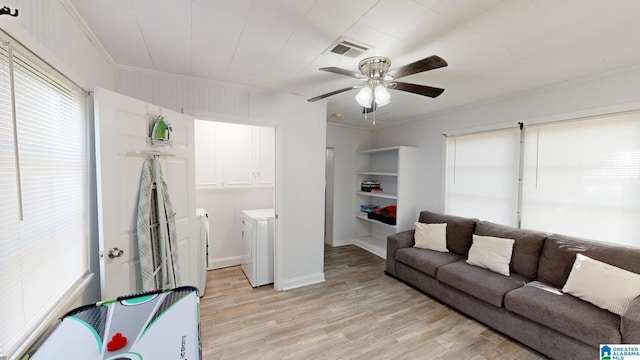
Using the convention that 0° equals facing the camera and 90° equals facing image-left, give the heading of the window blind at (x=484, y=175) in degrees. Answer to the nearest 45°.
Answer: approximately 45°

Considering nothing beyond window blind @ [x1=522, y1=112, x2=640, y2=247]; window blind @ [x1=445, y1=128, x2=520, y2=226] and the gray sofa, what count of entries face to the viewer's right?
0

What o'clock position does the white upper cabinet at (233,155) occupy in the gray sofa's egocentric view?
The white upper cabinet is roughly at 1 o'clock from the gray sofa.

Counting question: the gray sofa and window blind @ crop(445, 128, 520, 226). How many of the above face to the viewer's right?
0

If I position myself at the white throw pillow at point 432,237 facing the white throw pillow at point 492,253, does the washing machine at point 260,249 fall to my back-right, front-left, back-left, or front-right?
back-right

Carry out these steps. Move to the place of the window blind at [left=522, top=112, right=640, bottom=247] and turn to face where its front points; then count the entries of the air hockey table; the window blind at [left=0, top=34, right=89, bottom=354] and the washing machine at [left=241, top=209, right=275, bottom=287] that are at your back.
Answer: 0

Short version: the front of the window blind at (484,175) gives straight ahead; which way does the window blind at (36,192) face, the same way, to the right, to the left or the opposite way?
the opposite way

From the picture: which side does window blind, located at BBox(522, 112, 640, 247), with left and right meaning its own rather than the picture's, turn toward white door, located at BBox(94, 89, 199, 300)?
front

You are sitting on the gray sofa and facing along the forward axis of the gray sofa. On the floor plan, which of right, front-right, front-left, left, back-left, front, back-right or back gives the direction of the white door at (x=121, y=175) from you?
front

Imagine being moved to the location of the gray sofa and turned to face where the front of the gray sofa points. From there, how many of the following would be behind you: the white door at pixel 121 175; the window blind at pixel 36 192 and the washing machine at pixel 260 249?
0

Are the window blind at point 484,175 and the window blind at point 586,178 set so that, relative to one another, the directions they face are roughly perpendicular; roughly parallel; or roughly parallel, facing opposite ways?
roughly parallel

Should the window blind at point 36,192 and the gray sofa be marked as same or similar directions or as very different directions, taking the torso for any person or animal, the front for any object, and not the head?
very different directions

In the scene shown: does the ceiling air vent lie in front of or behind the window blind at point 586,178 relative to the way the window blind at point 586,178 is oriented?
in front

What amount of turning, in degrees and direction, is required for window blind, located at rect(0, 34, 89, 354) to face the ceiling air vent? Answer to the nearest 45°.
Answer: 0° — it already faces it

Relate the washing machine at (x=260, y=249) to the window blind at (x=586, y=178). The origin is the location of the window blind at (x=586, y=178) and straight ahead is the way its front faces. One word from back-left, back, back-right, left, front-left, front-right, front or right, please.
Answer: front

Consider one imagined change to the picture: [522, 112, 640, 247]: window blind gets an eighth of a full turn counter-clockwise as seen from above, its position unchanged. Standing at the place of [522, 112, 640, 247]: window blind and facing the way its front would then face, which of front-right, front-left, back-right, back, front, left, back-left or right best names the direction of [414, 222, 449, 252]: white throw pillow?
right

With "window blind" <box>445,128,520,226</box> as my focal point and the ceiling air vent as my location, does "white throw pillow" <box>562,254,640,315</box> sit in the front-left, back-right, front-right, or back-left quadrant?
front-right

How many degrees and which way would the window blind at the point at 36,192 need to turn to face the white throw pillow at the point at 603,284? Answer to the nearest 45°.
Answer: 0° — it already faces it

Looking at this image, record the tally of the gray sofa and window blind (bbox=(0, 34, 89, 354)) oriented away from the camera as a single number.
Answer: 0

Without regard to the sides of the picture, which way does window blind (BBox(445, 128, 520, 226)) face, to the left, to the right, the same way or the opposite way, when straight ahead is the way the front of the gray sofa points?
the same way

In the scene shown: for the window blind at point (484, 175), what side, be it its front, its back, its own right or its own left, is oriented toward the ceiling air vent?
front

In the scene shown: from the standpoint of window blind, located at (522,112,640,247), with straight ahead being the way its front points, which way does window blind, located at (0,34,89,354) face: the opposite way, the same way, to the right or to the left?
the opposite way

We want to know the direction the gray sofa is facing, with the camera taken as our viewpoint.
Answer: facing the viewer and to the left of the viewer
